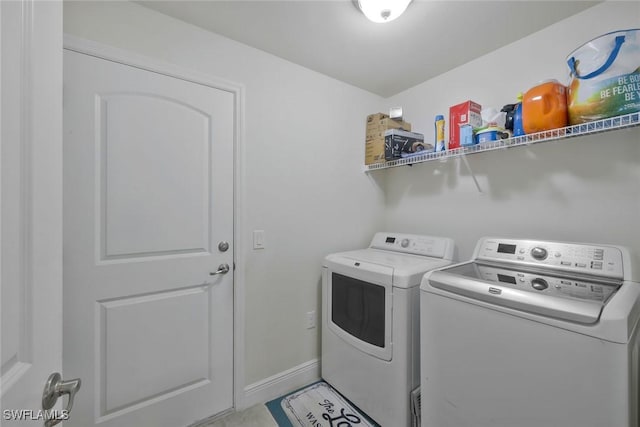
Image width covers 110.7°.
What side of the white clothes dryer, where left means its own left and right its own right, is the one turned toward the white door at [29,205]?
front

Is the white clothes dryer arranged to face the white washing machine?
no

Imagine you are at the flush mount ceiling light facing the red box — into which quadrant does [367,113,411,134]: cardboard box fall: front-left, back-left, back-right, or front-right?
front-left

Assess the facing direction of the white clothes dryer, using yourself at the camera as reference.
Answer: facing the viewer and to the left of the viewer
